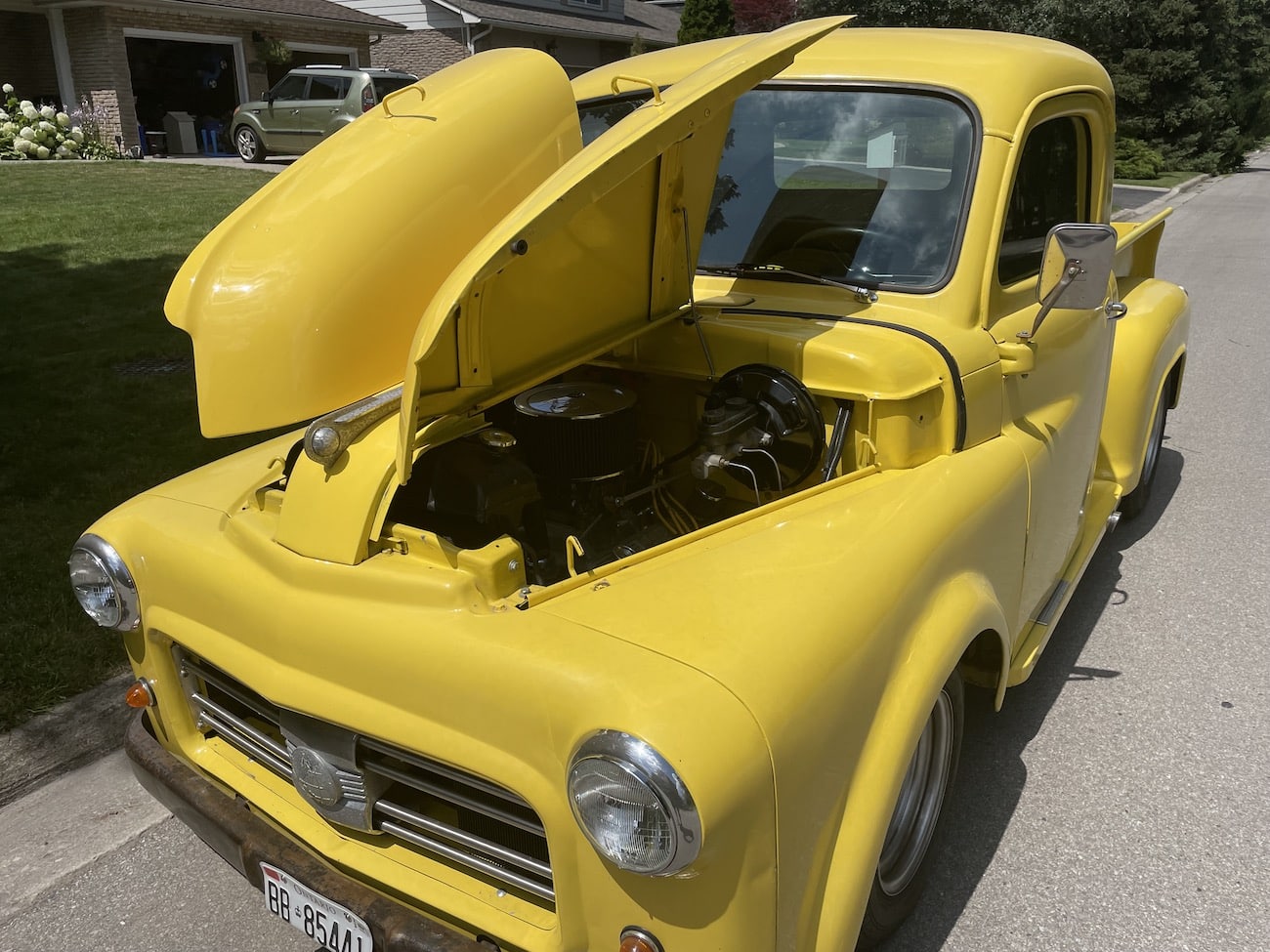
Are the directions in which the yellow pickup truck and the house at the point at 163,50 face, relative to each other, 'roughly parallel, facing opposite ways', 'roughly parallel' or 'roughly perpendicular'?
roughly perpendicular

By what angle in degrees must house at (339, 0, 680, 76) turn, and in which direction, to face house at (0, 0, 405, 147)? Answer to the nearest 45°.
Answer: approximately 90° to its right

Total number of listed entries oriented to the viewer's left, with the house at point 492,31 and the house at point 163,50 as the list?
0

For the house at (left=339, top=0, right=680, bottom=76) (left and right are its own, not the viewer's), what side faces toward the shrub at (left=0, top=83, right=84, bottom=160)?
right

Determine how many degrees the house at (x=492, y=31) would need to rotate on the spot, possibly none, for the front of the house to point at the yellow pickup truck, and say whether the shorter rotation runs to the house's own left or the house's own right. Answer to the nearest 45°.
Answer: approximately 45° to the house's own right

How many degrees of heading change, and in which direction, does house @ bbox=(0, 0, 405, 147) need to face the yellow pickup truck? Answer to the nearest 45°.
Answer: approximately 45° to its right

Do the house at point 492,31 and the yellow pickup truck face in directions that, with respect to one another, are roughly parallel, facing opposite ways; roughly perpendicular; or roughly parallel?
roughly perpendicular

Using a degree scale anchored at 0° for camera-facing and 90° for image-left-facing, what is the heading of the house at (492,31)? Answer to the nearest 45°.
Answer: approximately 315°

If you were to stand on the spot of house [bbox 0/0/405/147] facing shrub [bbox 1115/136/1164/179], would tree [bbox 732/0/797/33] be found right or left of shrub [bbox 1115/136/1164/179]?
left

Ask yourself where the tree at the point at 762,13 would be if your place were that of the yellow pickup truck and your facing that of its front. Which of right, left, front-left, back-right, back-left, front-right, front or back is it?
back-right

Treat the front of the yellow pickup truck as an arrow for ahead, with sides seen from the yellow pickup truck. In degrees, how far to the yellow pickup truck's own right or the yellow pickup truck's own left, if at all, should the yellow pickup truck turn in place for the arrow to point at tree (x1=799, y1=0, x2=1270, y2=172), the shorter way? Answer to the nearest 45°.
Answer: approximately 180°
